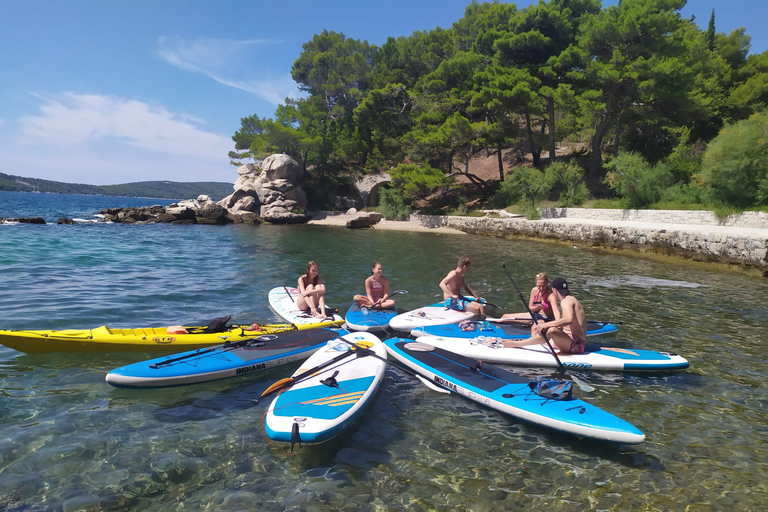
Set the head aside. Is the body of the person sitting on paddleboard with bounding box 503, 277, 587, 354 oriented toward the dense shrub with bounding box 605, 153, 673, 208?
no

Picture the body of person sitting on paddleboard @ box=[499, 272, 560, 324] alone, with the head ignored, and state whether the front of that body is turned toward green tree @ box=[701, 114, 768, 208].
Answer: no

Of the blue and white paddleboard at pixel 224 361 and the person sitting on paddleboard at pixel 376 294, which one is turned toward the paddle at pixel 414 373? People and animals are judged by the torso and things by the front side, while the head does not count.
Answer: the person sitting on paddleboard

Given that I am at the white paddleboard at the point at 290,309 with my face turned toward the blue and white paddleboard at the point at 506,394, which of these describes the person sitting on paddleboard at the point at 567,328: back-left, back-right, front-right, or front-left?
front-left

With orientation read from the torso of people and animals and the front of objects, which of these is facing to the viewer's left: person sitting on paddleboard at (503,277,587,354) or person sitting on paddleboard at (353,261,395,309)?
person sitting on paddleboard at (503,277,587,354)

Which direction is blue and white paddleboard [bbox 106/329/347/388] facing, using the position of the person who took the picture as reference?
facing the viewer and to the left of the viewer

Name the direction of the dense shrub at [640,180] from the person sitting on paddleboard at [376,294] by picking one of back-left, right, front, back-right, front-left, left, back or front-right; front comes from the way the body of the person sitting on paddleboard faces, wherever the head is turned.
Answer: back-left

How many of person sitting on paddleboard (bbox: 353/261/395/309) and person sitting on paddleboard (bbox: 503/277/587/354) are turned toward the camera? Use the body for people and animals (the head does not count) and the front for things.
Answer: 1

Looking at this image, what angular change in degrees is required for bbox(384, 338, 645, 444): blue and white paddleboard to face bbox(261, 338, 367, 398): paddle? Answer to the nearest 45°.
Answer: approximately 135° to its right

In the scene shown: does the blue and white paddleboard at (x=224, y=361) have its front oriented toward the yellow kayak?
no

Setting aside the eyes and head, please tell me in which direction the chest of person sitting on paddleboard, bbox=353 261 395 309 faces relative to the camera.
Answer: toward the camera

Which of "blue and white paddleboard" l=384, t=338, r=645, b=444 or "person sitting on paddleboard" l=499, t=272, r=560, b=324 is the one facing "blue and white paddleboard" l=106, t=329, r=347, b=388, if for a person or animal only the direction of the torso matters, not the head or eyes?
the person sitting on paddleboard

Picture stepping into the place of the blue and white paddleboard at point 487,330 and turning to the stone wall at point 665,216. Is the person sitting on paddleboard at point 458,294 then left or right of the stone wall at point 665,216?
left

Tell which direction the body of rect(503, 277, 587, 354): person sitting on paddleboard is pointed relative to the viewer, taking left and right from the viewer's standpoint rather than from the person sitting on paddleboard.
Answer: facing to the left of the viewer

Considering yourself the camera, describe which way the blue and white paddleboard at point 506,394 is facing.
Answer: facing the viewer and to the right of the viewer

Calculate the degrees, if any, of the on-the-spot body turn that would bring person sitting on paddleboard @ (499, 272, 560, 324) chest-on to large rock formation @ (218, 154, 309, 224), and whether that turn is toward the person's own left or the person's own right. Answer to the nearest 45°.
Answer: approximately 90° to the person's own right

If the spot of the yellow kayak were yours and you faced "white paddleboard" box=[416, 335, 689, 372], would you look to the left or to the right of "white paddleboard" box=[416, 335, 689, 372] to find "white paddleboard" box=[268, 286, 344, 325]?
left

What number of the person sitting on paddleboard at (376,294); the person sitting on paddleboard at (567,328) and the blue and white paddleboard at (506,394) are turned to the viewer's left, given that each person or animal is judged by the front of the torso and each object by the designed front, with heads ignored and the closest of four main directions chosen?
1

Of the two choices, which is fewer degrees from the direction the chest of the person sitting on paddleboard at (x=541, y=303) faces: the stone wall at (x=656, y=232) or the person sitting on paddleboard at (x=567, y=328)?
the person sitting on paddleboard
